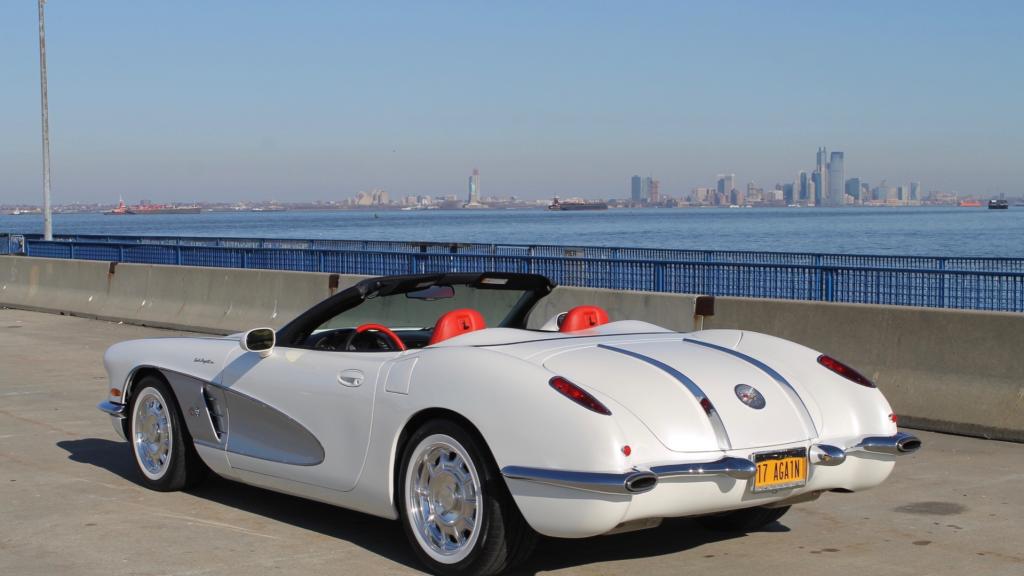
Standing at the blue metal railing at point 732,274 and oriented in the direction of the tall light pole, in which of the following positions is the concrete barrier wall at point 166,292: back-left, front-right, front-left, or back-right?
front-left

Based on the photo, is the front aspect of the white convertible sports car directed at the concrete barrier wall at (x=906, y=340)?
no

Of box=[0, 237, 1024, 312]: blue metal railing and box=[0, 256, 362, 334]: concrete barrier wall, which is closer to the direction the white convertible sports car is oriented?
the concrete barrier wall

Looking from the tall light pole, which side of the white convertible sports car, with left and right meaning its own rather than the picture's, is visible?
front

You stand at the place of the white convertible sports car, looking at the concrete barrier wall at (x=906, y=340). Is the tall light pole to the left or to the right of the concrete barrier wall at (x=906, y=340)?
left

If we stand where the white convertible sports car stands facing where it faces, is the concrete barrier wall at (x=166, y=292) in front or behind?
in front

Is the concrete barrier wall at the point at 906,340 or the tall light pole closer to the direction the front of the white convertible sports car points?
the tall light pole

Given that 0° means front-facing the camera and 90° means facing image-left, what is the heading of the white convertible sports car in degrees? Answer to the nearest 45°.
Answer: approximately 135°
